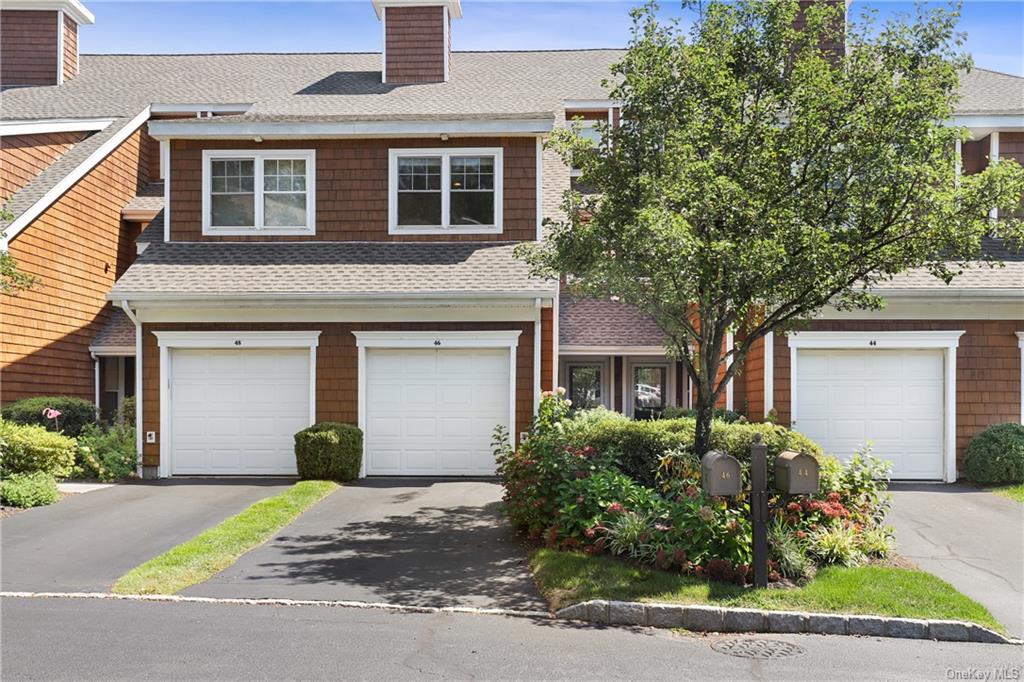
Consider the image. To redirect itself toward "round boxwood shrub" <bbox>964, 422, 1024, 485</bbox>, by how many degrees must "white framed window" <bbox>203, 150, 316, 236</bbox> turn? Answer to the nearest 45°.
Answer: approximately 45° to its left

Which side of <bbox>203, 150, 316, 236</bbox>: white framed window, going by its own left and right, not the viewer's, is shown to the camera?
front

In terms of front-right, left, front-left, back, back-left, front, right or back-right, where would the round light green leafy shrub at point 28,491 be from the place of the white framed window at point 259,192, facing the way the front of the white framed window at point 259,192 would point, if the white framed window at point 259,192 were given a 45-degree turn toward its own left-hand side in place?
right

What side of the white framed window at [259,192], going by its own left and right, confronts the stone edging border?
front

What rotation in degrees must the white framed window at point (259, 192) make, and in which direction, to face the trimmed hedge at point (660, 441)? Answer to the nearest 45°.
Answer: approximately 45° to its left

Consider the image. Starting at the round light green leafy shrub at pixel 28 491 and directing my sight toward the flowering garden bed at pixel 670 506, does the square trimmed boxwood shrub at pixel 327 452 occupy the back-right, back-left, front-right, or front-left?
front-left

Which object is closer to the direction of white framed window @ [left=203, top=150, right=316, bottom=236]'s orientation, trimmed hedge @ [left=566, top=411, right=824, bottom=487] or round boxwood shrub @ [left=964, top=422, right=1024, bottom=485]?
the trimmed hedge

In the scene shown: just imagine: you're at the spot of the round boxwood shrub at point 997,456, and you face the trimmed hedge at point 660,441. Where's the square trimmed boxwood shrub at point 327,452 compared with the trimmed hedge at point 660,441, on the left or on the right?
right

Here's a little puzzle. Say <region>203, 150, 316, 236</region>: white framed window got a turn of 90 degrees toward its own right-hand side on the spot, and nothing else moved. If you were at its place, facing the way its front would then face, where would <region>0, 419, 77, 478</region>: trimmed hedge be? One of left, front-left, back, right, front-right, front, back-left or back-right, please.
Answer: front-left

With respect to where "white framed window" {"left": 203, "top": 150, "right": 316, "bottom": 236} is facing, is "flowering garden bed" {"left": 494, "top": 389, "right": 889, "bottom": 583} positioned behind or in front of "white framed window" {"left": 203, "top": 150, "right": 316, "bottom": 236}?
in front
